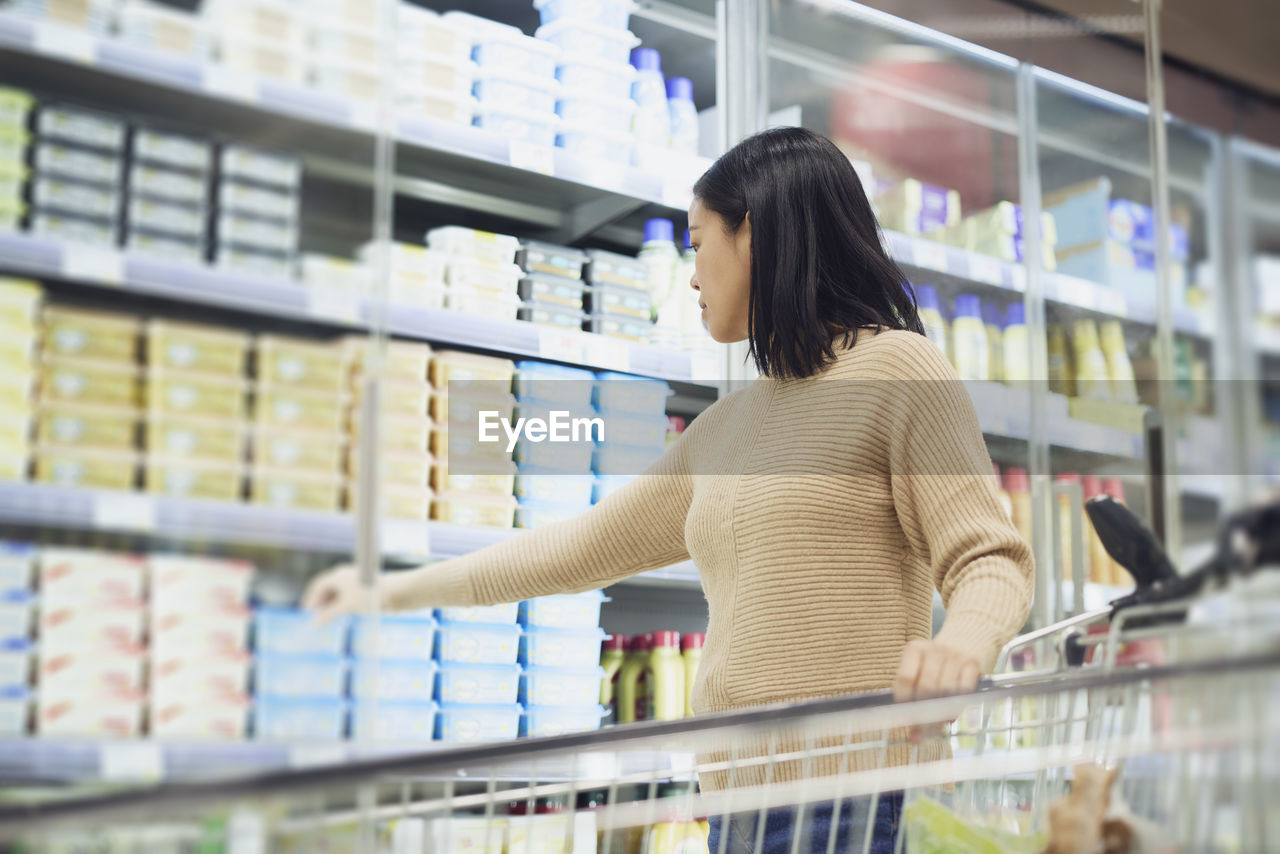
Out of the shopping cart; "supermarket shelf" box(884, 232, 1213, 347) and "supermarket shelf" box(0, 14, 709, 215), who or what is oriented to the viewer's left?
the shopping cart

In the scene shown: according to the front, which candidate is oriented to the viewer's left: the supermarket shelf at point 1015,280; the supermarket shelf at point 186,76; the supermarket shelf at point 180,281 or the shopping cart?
the shopping cart

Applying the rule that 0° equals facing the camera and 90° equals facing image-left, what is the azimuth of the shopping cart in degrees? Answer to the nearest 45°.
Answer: approximately 90°

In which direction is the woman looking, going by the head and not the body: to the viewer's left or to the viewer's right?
to the viewer's left

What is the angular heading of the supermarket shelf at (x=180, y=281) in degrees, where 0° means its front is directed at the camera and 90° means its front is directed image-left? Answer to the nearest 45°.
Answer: approximately 315°

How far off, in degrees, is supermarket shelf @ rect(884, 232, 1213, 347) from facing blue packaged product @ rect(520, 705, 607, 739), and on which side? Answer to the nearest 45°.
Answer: approximately 90° to its right

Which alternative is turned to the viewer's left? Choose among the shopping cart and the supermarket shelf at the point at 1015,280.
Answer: the shopping cart

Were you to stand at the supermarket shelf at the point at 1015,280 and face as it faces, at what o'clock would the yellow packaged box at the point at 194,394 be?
The yellow packaged box is roughly at 2 o'clock from the supermarket shelf.
